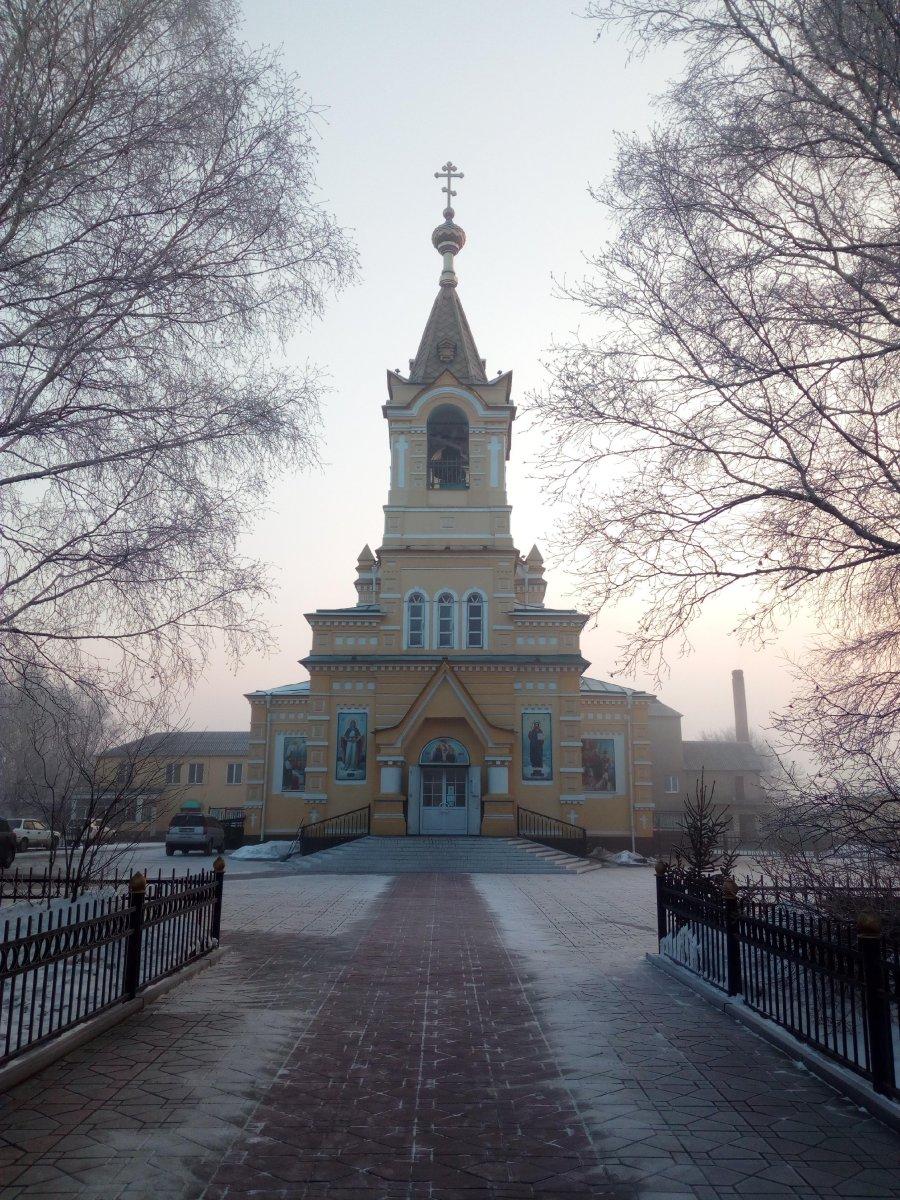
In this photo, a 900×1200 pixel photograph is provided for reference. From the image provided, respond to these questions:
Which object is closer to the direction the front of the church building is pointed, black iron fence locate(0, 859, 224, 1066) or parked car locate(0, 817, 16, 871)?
the black iron fence

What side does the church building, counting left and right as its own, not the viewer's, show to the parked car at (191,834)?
right

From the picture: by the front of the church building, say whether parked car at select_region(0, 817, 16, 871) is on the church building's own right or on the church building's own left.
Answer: on the church building's own right

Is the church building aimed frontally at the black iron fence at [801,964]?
yes

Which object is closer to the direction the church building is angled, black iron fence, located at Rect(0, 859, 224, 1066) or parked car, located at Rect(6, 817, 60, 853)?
the black iron fence

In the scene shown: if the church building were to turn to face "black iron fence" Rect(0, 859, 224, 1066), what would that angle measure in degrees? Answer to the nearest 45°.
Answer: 0° — it already faces it

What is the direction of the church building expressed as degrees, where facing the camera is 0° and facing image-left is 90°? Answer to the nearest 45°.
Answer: approximately 0°

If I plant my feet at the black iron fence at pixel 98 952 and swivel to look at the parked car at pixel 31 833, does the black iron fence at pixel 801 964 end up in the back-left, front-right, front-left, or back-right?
back-right
